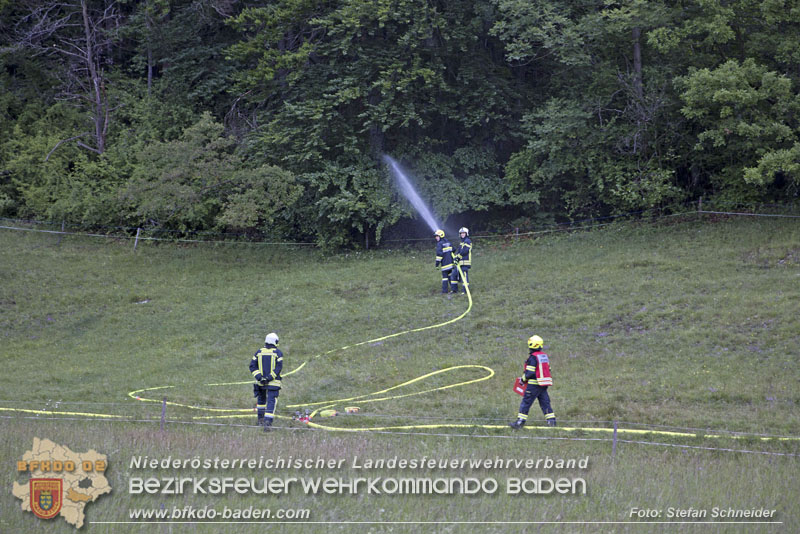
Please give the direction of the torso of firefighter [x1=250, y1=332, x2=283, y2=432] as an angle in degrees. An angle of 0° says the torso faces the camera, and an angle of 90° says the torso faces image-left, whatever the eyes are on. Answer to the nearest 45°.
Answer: approximately 180°

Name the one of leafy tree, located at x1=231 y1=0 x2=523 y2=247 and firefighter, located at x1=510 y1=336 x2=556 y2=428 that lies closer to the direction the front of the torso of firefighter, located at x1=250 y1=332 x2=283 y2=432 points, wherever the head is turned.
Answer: the leafy tree

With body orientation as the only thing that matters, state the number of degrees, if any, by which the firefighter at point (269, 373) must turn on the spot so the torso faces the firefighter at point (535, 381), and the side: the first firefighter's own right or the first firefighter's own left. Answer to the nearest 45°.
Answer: approximately 90° to the first firefighter's own right

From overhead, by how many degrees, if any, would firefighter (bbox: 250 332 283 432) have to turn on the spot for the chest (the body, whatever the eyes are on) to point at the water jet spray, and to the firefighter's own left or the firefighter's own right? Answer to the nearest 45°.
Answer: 0° — they already face it

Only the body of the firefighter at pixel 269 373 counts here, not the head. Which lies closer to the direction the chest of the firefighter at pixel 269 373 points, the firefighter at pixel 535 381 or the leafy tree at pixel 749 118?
the leafy tree

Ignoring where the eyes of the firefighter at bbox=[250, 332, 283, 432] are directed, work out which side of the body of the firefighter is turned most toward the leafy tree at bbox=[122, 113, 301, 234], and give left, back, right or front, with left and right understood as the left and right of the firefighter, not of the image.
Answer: front

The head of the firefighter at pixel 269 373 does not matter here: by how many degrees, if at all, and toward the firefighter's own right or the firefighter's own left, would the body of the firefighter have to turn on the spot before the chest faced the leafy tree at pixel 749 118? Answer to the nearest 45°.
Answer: approximately 45° to the firefighter's own right

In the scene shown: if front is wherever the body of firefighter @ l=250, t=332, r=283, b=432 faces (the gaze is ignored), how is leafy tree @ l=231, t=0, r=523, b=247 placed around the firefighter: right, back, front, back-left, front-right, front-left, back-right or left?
front
